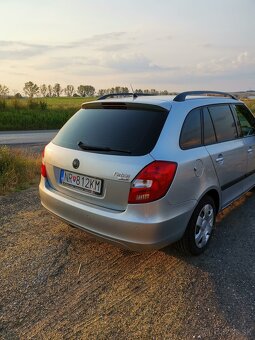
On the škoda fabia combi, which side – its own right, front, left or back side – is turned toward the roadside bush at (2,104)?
left

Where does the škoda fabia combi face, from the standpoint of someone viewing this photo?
facing away from the viewer and to the right of the viewer

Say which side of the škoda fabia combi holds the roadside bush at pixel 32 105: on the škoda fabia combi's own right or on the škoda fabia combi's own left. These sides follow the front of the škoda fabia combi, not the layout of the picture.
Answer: on the škoda fabia combi's own left
